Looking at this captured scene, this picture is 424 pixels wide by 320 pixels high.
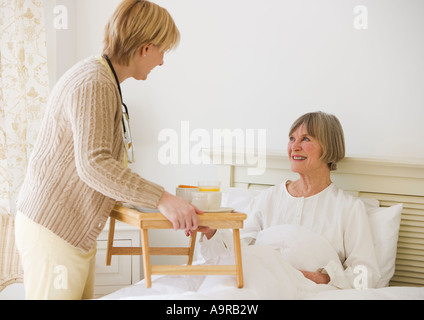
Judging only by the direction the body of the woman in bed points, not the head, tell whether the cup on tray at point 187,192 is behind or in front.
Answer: in front

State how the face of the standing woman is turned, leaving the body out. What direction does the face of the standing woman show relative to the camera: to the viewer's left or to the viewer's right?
to the viewer's right

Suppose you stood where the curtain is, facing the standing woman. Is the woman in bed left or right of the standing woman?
left

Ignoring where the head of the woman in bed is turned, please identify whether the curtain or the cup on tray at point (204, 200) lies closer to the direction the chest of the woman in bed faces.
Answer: the cup on tray

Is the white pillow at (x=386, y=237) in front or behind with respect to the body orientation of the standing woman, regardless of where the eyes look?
in front

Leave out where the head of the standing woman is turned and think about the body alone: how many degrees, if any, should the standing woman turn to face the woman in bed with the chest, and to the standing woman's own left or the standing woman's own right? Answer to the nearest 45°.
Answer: approximately 45° to the standing woman's own left

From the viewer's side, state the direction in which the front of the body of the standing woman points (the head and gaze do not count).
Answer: to the viewer's right

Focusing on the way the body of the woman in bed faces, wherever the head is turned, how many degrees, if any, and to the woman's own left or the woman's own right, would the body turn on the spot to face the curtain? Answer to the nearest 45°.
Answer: approximately 45° to the woman's own right

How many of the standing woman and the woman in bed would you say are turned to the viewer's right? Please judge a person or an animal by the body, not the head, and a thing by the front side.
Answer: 1

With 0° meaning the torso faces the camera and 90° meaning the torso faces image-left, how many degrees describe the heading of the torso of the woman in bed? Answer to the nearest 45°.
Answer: approximately 45°
